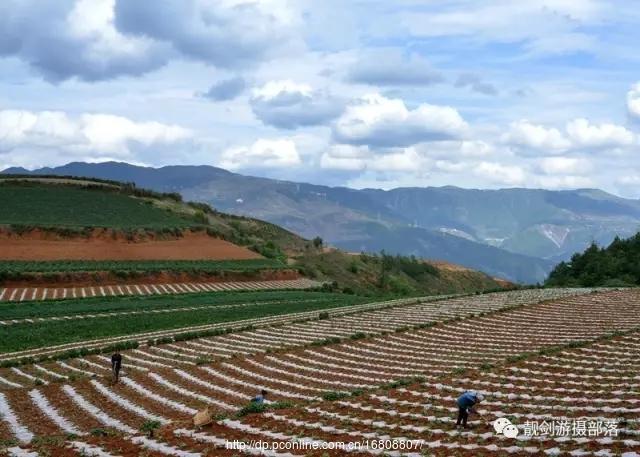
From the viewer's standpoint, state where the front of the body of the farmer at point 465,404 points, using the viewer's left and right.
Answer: facing to the right of the viewer

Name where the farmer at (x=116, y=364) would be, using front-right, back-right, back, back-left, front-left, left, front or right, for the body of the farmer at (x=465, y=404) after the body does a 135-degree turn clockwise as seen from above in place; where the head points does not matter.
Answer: right
